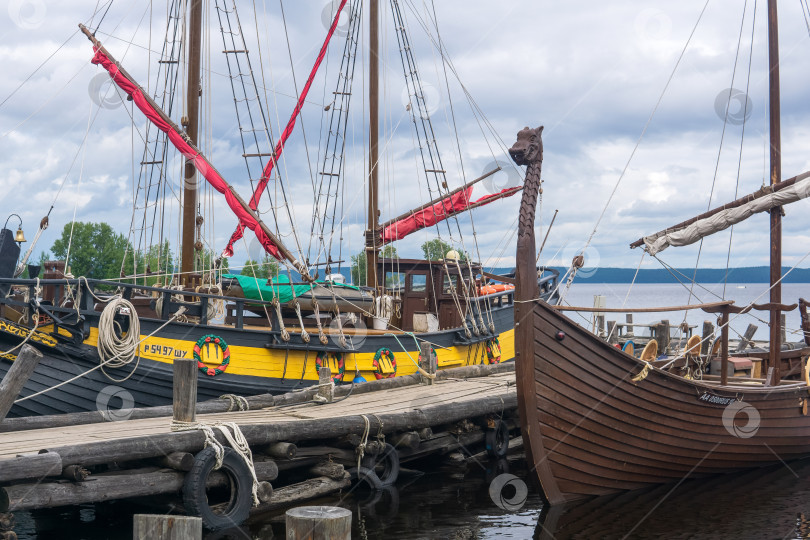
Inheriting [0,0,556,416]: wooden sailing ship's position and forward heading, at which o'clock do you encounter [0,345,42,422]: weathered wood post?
The weathered wood post is roughly at 11 o'clock from the wooden sailing ship.

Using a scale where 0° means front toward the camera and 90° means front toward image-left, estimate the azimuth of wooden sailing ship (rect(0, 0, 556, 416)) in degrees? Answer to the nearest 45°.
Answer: approximately 45°

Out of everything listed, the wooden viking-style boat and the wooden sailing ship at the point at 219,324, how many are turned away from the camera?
0

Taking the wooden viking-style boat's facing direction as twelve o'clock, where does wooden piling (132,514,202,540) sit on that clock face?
The wooden piling is roughly at 11 o'clock from the wooden viking-style boat.

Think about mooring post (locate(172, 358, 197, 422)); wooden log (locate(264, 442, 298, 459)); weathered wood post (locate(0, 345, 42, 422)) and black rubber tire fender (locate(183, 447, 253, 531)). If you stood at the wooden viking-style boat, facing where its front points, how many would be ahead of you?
4

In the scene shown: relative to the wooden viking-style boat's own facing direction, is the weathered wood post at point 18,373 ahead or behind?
ahead

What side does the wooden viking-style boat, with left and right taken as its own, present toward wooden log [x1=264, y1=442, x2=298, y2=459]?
front

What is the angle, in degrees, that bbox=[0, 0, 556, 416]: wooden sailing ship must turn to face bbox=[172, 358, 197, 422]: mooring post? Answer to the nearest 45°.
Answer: approximately 45° to its left

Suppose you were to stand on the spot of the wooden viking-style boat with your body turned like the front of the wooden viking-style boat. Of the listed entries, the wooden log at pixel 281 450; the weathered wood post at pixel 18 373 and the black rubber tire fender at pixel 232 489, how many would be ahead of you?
3

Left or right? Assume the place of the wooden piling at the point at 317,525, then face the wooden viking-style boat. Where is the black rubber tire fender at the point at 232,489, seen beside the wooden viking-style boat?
left

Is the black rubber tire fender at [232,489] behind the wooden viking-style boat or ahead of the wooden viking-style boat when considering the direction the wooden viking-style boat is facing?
ahead
